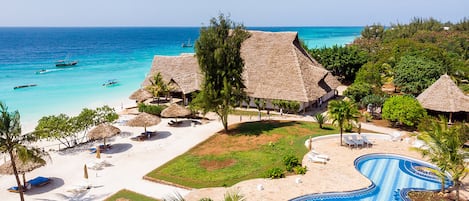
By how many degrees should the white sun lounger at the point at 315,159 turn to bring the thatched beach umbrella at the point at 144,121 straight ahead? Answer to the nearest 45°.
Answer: approximately 180°

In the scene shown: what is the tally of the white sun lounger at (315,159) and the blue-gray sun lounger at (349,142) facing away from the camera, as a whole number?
0

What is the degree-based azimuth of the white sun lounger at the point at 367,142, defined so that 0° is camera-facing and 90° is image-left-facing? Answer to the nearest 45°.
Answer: approximately 315°

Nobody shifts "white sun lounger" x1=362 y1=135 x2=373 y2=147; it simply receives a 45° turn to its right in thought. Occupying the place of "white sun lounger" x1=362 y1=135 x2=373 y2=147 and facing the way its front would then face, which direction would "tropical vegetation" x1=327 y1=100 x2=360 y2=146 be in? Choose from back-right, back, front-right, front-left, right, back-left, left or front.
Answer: front-right

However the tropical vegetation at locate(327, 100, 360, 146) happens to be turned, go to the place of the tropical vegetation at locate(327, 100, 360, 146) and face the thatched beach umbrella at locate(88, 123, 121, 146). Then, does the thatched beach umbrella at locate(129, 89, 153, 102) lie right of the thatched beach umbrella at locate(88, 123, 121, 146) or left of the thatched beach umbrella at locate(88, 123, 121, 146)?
right

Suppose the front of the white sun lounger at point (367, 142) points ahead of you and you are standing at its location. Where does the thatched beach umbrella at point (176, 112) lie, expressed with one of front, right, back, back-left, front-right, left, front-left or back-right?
back-right

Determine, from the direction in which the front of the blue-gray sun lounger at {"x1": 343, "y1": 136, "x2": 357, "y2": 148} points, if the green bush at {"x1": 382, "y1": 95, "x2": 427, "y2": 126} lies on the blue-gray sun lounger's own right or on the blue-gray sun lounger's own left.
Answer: on the blue-gray sun lounger's own left

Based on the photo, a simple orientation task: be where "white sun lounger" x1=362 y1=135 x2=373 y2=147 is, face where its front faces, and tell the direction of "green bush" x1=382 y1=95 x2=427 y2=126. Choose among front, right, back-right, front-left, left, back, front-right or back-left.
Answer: left

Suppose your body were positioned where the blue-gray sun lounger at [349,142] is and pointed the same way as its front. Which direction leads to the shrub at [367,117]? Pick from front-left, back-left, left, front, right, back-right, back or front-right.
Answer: back-left

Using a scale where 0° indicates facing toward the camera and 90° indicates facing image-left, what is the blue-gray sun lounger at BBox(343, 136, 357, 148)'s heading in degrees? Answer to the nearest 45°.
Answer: approximately 315°

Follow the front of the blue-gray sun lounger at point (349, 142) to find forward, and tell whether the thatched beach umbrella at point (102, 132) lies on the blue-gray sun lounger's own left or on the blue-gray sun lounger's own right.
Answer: on the blue-gray sun lounger's own right

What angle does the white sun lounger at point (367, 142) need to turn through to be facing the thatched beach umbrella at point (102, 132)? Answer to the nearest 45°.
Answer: approximately 135° to its right

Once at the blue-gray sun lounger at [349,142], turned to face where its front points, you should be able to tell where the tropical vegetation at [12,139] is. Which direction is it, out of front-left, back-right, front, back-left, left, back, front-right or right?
right

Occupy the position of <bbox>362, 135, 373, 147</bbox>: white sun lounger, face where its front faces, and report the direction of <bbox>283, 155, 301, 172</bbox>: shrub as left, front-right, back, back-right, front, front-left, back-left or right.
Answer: right

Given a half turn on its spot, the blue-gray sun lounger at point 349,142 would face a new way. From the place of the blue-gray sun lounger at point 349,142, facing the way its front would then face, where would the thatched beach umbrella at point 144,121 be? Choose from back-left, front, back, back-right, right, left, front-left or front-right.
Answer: front-left

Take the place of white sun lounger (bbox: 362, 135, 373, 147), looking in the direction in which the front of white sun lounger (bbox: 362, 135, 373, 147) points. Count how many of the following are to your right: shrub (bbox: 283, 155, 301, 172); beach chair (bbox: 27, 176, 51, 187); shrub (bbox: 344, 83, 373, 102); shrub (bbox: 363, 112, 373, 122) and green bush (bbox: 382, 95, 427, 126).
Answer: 2
